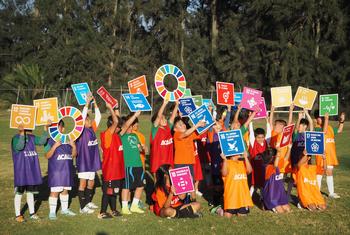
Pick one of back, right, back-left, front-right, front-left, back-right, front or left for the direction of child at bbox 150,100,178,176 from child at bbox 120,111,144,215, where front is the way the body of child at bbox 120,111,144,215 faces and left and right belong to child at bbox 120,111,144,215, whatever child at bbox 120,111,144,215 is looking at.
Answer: front-left

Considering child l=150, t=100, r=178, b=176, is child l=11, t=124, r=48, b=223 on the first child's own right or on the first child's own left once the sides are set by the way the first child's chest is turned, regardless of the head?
on the first child's own right

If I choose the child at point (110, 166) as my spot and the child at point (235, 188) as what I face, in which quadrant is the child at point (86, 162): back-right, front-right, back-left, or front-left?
back-left

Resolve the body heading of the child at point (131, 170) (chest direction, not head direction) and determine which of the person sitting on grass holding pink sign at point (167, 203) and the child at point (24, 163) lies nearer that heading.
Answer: the person sitting on grass holding pink sign

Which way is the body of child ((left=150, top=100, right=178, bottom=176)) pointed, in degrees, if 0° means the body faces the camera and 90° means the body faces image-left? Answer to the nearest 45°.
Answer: approximately 315°

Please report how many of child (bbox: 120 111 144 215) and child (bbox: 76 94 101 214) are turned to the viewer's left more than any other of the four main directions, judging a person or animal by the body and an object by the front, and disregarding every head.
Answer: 0

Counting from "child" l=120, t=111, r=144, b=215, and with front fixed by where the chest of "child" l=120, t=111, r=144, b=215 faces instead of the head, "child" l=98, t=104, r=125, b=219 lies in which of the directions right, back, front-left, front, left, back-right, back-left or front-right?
right

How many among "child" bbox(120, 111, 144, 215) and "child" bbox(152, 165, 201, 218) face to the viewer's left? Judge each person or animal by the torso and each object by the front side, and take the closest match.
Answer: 0

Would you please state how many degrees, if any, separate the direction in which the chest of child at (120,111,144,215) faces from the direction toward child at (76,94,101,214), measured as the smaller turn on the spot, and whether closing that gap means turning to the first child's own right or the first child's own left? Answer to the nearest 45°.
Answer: approximately 135° to the first child's own right
